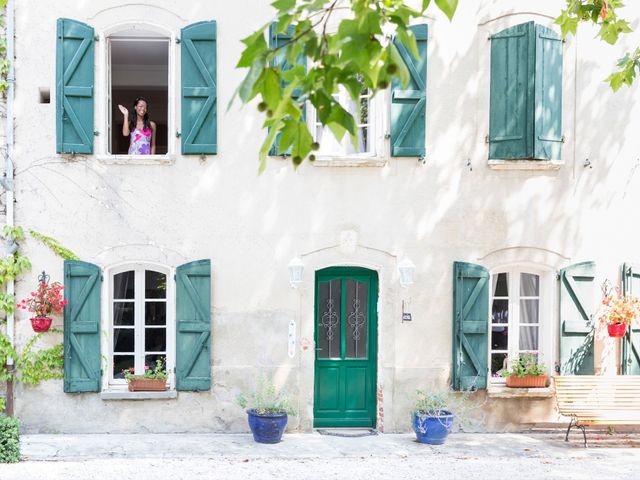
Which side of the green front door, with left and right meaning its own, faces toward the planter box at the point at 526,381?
left

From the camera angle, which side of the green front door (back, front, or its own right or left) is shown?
front

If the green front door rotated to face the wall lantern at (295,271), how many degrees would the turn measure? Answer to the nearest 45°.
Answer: approximately 45° to its right

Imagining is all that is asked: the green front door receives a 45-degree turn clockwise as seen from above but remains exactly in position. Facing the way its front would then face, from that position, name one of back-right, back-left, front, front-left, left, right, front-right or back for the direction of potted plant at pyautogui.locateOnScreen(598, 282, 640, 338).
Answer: back-left

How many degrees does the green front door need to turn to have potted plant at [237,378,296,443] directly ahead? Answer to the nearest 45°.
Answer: approximately 45° to its right

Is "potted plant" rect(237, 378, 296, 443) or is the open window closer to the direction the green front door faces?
the potted plant

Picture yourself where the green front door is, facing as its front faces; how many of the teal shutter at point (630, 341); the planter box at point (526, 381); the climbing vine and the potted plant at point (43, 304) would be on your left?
2

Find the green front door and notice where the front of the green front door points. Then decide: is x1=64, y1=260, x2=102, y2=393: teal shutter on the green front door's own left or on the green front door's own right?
on the green front door's own right

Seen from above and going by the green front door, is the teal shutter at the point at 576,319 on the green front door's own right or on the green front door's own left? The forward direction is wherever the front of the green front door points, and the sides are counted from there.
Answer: on the green front door's own left

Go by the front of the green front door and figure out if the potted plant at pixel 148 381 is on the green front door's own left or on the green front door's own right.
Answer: on the green front door's own right

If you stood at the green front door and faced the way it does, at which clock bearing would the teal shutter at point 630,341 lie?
The teal shutter is roughly at 9 o'clock from the green front door.
